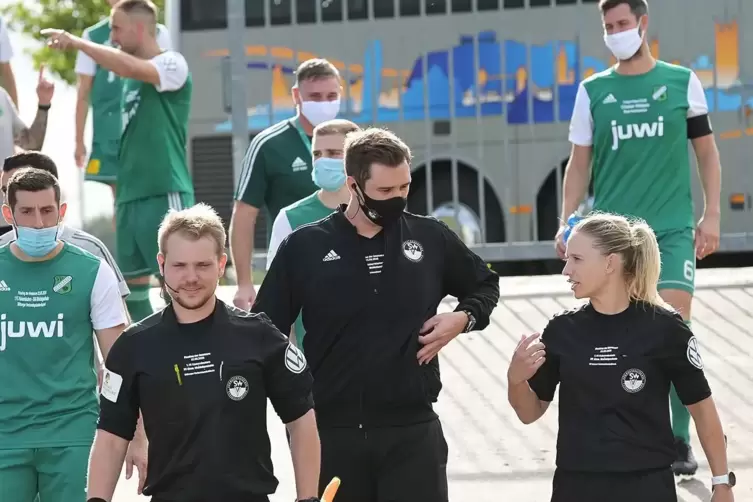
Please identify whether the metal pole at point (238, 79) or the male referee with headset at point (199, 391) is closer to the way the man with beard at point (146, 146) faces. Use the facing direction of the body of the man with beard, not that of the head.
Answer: the male referee with headset

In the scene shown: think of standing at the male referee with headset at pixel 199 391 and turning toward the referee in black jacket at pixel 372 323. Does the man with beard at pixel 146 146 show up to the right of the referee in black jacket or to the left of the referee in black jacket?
left

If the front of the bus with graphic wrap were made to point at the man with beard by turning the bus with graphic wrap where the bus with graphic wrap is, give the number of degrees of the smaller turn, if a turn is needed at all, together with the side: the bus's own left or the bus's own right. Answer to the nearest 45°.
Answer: approximately 135° to the bus's own right

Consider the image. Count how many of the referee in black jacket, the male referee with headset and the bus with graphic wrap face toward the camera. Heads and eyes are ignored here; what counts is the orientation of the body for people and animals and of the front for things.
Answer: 2

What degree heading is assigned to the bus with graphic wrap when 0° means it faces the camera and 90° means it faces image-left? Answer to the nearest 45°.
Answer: approximately 270°

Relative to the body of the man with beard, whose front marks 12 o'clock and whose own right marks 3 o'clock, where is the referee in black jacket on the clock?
The referee in black jacket is roughly at 10 o'clock from the man with beard.

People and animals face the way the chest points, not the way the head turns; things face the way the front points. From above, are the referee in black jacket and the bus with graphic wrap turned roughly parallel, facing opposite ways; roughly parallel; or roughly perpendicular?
roughly perpendicular

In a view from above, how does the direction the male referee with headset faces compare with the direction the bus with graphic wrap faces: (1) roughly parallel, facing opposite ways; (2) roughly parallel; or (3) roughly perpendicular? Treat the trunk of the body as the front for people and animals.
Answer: roughly perpendicular

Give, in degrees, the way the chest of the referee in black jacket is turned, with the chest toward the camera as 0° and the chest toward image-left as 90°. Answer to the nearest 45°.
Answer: approximately 0°

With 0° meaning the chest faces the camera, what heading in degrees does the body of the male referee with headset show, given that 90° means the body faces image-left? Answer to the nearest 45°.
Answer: approximately 0°
